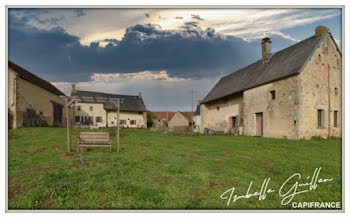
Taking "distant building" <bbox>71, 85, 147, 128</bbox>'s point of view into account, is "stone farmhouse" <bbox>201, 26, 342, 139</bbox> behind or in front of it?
in front

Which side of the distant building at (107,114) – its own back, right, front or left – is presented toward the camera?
front

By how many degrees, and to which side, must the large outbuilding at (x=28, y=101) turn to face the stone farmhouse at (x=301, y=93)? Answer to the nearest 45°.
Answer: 0° — it already faces it

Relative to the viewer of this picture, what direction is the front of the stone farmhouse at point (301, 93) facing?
facing the viewer and to the left of the viewer

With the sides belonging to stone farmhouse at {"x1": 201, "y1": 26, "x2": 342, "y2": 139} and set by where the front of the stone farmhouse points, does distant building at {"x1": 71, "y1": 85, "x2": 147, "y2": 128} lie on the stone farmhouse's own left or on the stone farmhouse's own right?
on the stone farmhouse's own right

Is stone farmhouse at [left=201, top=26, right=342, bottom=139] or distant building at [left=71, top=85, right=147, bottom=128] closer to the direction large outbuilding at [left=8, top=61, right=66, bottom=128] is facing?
the stone farmhouse

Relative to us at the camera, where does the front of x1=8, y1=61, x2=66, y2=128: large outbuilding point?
facing the viewer and to the right of the viewer

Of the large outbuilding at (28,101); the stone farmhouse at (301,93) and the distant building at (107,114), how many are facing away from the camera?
0
